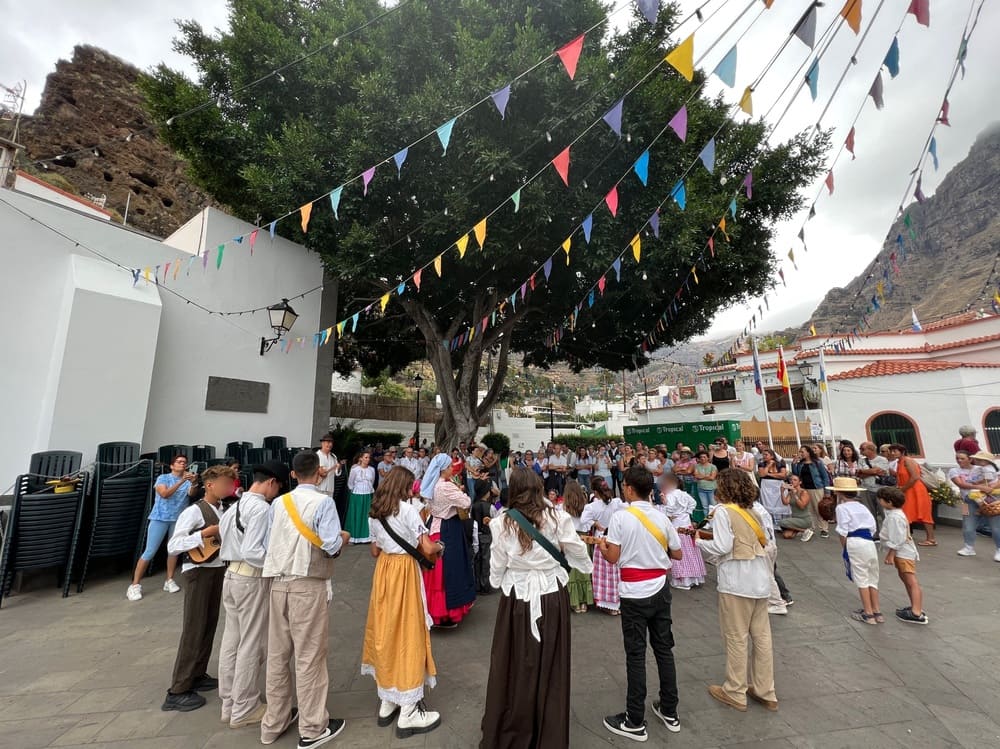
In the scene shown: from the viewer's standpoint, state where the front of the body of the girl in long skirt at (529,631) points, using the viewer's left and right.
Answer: facing away from the viewer

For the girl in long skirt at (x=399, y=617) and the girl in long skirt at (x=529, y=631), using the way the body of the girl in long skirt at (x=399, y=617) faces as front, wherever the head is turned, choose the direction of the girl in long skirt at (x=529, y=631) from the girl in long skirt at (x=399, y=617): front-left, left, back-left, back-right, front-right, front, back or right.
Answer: right

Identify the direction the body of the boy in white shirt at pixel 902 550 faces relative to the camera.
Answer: to the viewer's left

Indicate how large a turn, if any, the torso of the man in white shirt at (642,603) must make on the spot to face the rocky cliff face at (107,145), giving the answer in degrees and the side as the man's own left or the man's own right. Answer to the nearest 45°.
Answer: approximately 45° to the man's own left

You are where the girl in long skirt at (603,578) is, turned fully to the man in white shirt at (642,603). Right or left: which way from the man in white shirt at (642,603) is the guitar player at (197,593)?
right

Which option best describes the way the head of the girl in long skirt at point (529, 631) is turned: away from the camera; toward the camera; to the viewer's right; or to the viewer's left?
away from the camera

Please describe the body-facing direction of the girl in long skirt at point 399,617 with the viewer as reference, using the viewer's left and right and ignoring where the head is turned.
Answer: facing away from the viewer and to the right of the viewer

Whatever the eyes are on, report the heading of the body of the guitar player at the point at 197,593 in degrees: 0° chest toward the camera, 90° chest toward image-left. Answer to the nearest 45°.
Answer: approximately 270°

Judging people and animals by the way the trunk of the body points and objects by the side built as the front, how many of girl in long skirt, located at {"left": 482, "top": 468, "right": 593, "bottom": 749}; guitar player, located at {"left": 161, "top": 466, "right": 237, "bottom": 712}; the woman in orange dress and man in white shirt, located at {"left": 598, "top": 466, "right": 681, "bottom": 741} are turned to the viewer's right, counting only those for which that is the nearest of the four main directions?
1

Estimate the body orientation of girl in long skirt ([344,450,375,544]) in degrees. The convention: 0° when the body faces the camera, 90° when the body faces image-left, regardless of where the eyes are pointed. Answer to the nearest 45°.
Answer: approximately 315°
